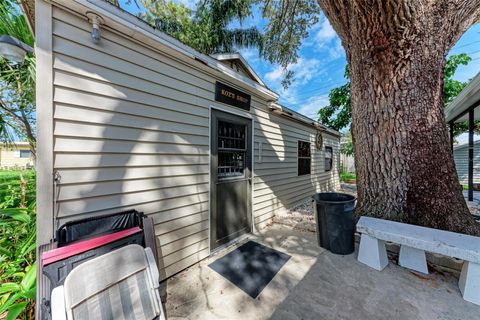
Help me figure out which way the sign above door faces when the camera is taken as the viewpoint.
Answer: facing the viewer and to the right of the viewer

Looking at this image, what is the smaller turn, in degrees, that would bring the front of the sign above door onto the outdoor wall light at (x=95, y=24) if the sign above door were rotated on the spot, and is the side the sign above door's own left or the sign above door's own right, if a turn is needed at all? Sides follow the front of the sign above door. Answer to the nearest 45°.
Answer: approximately 90° to the sign above door's own right

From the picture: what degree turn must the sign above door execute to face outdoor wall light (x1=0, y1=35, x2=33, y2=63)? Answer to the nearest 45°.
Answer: approximately 90° to its right

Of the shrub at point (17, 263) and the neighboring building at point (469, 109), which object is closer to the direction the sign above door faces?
the neighboring building

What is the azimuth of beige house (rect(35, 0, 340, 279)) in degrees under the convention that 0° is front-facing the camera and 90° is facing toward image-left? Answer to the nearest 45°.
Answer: approximately 315°
